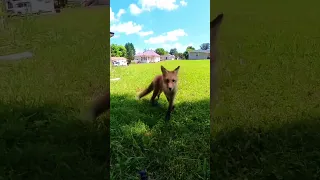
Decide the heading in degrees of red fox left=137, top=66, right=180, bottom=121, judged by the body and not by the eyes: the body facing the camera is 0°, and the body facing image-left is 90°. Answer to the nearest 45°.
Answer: approximately 315°
